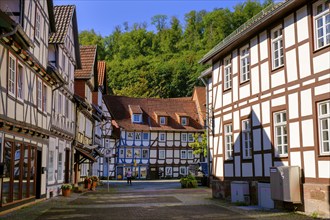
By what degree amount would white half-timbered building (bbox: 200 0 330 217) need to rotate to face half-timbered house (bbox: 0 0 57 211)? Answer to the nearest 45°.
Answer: approximately 45° to its right

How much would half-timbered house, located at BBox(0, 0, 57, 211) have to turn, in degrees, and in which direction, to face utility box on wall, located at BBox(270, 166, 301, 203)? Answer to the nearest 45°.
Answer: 0° — it already faces it

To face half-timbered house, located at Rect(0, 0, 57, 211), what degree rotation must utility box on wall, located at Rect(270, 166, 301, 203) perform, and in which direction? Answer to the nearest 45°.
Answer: approximately 45° to its right

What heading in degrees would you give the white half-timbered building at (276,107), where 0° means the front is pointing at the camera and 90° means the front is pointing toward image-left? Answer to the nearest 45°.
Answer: approximately 45°

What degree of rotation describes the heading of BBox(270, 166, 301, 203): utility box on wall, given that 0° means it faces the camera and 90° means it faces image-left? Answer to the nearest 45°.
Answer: approximately 45°

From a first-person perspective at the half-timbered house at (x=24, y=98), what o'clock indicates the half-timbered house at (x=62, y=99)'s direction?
the half-timbered house at (x=62, y=99) is roughly at 8 o'clock from the half-timbered house at (x=24, y=98).

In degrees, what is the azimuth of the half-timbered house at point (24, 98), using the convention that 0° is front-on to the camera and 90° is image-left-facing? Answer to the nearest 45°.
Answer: approximately 315°

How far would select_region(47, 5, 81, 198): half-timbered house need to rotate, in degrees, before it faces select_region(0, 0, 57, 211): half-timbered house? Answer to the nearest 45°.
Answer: approximately 45° to its right

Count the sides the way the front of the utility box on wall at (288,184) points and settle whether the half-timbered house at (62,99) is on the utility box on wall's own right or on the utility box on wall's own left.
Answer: on the utility box on wall's own right

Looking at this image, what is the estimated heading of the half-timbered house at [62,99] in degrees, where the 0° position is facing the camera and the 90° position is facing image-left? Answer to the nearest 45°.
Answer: approximately 315°
